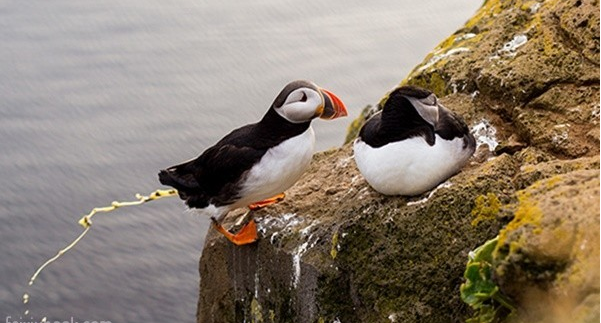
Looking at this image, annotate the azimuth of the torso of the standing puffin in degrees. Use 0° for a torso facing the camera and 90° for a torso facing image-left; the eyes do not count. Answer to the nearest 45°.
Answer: approximately 270°

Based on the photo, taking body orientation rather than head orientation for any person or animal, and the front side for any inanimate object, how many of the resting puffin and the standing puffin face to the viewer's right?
1
